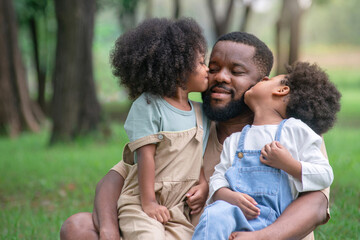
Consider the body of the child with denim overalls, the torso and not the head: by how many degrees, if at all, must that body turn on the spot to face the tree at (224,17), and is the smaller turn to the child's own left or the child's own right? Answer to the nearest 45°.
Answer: approximately 135° to the child's own right

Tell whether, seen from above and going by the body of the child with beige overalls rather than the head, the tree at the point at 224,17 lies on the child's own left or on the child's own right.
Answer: on the child's own left

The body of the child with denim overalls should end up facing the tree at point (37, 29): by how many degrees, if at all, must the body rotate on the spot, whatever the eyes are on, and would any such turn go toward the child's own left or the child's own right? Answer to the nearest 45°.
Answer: approximately 90° to the child's own right

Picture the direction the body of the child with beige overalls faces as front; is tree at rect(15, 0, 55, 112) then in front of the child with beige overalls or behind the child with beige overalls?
behind

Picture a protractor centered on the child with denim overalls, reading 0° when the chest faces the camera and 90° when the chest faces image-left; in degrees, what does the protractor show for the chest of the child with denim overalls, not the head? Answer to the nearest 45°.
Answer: approximately 45°

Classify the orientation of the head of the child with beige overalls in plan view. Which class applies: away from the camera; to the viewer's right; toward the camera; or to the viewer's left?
to the viewer's right

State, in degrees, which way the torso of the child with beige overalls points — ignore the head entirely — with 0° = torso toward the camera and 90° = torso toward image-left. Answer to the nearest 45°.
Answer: approximately 315°

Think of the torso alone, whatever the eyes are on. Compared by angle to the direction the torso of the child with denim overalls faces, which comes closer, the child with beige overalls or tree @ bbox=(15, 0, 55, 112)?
the child with beige overalls
